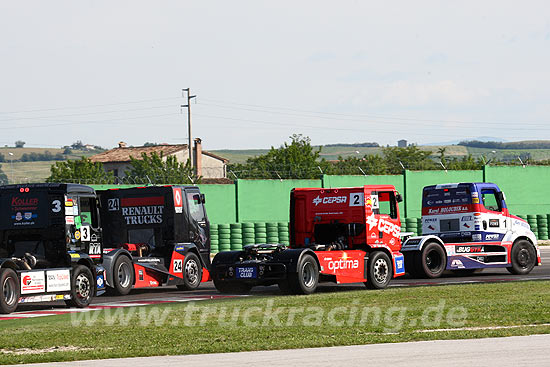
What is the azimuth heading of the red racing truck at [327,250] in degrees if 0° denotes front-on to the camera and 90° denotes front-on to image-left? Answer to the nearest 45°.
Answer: approximately 225°

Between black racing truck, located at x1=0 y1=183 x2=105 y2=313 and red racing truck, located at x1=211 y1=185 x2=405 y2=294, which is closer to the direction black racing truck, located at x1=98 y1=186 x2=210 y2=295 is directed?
the red racing truck

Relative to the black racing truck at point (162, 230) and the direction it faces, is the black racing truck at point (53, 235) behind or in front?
behind

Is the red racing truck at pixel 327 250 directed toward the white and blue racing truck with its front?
yes

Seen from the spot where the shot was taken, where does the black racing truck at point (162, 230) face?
facing away from the viewer and to the right of the viewer

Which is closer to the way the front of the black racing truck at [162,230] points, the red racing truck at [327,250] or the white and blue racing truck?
the white and blue racing truck

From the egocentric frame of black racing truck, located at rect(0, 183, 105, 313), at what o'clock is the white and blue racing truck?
The white and blue racing truck is roughly at 1 o'clock from the black racing truck.

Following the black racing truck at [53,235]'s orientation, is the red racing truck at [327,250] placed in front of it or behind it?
in front
